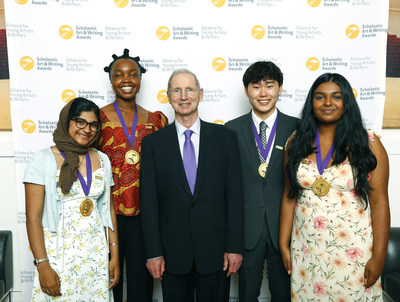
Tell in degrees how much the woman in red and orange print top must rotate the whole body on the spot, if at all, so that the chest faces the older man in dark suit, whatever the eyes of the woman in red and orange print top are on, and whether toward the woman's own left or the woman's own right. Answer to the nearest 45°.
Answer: approximately 45° to the woman's own left

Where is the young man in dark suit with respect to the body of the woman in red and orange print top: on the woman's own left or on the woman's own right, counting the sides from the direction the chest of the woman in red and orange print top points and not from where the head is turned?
on the woman's own left

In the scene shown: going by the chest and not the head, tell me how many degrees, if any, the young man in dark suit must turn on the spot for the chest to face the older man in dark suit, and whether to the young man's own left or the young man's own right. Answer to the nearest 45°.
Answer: approximately 45° to the young man's own right

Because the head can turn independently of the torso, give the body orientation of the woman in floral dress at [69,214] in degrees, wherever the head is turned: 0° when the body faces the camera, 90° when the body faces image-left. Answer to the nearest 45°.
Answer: approximately 315°

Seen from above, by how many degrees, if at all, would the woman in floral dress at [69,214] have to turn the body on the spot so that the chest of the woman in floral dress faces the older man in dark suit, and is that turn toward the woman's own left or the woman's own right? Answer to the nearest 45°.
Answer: approximately 45° to the woman's own left

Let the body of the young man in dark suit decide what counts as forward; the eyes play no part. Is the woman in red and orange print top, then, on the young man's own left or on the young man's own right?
on the young man's own right

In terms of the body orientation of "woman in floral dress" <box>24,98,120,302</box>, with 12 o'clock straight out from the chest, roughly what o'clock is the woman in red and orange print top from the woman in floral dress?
The woman in red and orange print top is roughly at 9 o'clock from the woman in floral dress.

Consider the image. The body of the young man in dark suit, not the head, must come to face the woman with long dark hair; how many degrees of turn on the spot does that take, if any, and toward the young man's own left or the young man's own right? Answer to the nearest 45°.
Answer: approximately 45° to the young man's own left

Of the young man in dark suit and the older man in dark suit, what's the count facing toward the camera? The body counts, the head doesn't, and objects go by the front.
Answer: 2

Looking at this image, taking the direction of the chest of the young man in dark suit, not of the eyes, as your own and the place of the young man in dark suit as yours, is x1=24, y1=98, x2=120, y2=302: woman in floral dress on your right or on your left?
on your right
